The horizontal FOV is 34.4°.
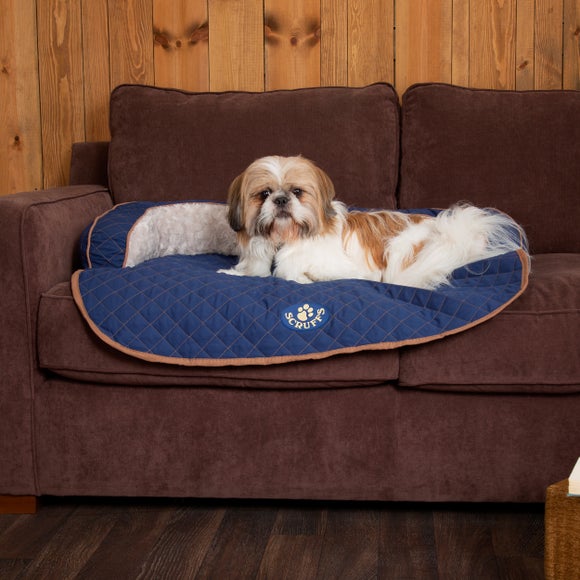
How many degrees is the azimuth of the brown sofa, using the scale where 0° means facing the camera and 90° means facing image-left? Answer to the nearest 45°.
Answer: approximately 0°

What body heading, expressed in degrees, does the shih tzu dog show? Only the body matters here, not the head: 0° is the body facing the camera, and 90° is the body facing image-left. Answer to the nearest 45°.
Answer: approximately 90°
